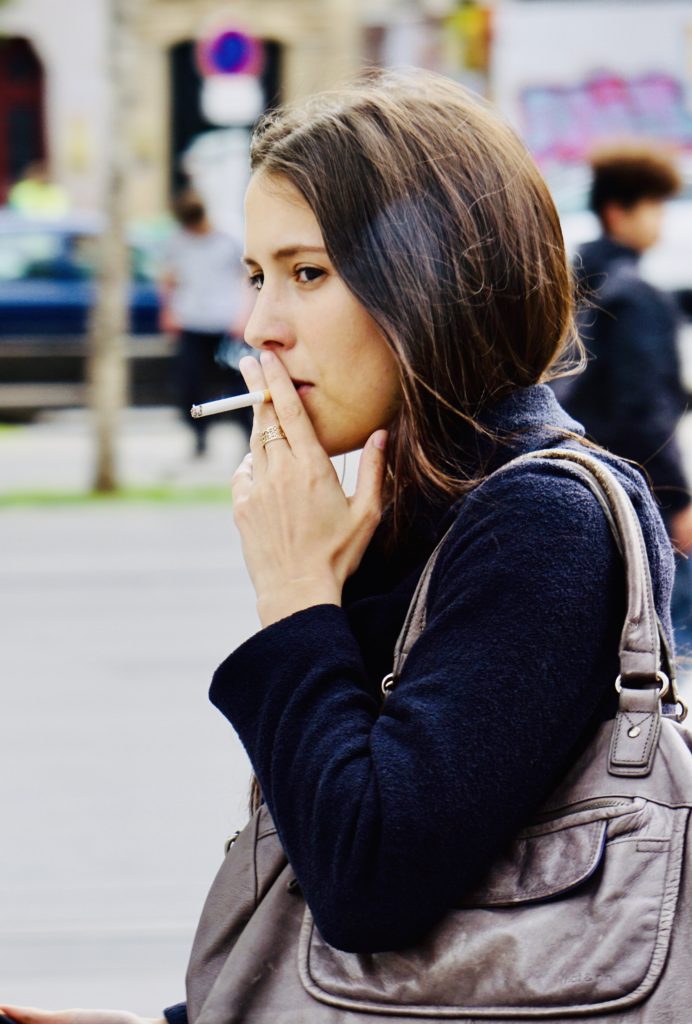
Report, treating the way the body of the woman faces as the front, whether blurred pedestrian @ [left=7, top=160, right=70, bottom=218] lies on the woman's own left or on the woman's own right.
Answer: on the woman's own right

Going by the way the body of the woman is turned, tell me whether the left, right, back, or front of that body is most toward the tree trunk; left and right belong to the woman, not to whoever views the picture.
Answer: right

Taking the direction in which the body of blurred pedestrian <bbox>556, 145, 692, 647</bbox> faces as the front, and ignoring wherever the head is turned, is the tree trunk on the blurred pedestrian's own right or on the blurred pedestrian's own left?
on the blurred pedestrian's own left

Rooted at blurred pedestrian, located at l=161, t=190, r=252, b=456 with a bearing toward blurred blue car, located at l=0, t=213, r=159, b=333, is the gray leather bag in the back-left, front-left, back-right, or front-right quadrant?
back-left

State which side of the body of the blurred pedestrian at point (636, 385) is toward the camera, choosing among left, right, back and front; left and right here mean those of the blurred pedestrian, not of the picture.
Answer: right

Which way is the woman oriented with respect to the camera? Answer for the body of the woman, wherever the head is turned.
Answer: to the viewer's left

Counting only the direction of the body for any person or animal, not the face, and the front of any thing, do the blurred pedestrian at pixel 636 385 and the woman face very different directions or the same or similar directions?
very different directions

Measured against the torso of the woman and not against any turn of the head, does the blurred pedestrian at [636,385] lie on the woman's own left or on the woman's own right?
on the woman's own right
